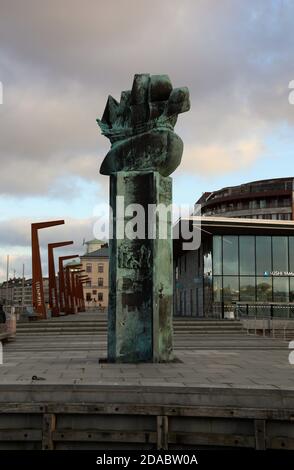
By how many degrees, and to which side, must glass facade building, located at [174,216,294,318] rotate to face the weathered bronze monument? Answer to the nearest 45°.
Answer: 0° — it already faces it

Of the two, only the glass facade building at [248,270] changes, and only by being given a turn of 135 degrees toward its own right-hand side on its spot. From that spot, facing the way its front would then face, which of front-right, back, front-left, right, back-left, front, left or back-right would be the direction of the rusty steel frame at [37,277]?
left

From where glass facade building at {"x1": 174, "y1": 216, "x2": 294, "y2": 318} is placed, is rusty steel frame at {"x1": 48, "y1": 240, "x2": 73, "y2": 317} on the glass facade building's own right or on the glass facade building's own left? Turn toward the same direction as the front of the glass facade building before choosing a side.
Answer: on the glass facade building's own right

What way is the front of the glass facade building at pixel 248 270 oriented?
toward the camera
